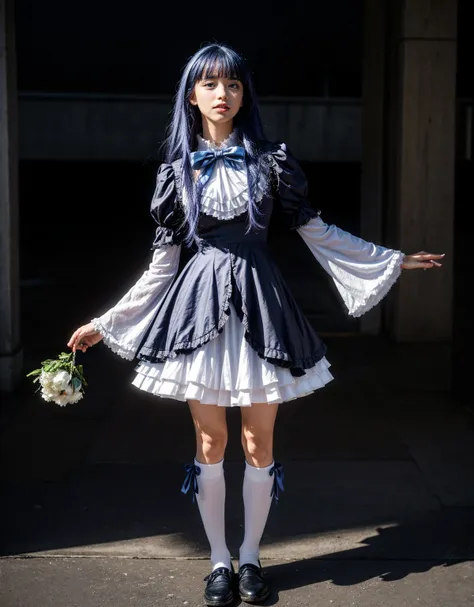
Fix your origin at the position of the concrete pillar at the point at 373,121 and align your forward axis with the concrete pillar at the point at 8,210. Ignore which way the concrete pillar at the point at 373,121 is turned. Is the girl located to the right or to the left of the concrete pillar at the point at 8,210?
left

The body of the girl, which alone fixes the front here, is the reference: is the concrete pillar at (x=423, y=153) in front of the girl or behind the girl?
behind

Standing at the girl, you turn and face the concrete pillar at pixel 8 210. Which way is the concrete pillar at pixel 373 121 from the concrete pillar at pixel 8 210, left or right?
right

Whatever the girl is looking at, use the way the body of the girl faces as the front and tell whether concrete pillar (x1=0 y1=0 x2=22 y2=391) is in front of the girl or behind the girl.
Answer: behind

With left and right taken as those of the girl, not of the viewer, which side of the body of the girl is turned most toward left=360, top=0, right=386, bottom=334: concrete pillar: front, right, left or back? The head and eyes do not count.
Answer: back

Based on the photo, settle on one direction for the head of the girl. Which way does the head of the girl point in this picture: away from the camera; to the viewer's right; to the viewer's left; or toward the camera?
toward the camera

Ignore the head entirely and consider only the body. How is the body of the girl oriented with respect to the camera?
toward the camera
